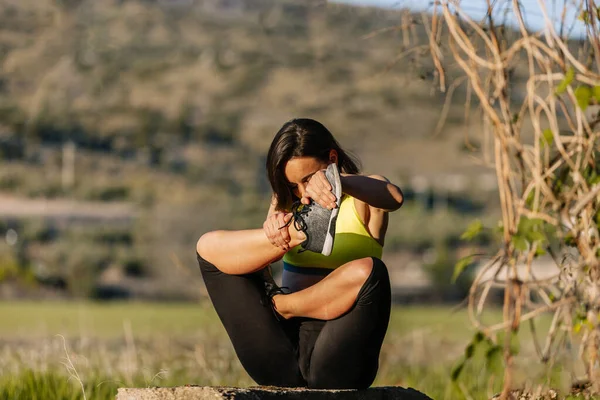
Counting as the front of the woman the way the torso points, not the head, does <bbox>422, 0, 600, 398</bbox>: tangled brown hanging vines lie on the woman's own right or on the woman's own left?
on the woman's own left

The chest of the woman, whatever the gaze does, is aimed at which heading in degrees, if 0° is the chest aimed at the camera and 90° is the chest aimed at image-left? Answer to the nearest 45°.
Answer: approximately 0°
